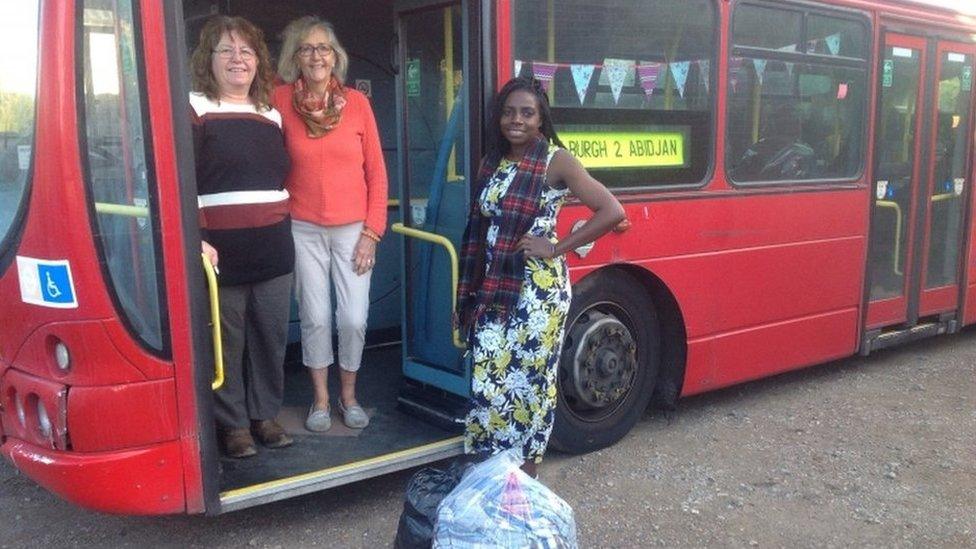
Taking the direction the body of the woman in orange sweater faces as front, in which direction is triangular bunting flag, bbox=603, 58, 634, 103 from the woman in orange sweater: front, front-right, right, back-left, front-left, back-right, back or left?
left

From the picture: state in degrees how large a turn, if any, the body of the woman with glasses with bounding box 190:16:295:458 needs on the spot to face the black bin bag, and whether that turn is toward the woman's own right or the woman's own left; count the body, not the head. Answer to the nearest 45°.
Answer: approximately 45° to the woman's own left

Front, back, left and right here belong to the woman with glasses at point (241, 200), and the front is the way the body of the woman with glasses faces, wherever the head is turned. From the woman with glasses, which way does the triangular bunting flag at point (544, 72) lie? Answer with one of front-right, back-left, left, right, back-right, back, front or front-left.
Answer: left

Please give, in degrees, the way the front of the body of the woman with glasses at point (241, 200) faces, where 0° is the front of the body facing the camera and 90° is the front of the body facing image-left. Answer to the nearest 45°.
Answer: approximately 0°

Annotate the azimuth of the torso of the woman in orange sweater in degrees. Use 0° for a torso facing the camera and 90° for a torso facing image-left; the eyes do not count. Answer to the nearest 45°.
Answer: approximately 0°

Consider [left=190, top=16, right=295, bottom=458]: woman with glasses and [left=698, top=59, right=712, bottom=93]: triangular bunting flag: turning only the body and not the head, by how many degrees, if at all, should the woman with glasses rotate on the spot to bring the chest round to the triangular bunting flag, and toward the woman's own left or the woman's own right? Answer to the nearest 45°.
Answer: approximately 90° to the woman's own left

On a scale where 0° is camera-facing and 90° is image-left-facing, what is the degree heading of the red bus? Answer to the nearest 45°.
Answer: approximately 45°

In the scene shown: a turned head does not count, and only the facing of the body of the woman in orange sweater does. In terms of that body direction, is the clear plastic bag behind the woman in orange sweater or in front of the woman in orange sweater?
in front

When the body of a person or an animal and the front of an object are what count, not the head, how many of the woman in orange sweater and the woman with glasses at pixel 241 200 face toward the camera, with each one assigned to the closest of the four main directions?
2
